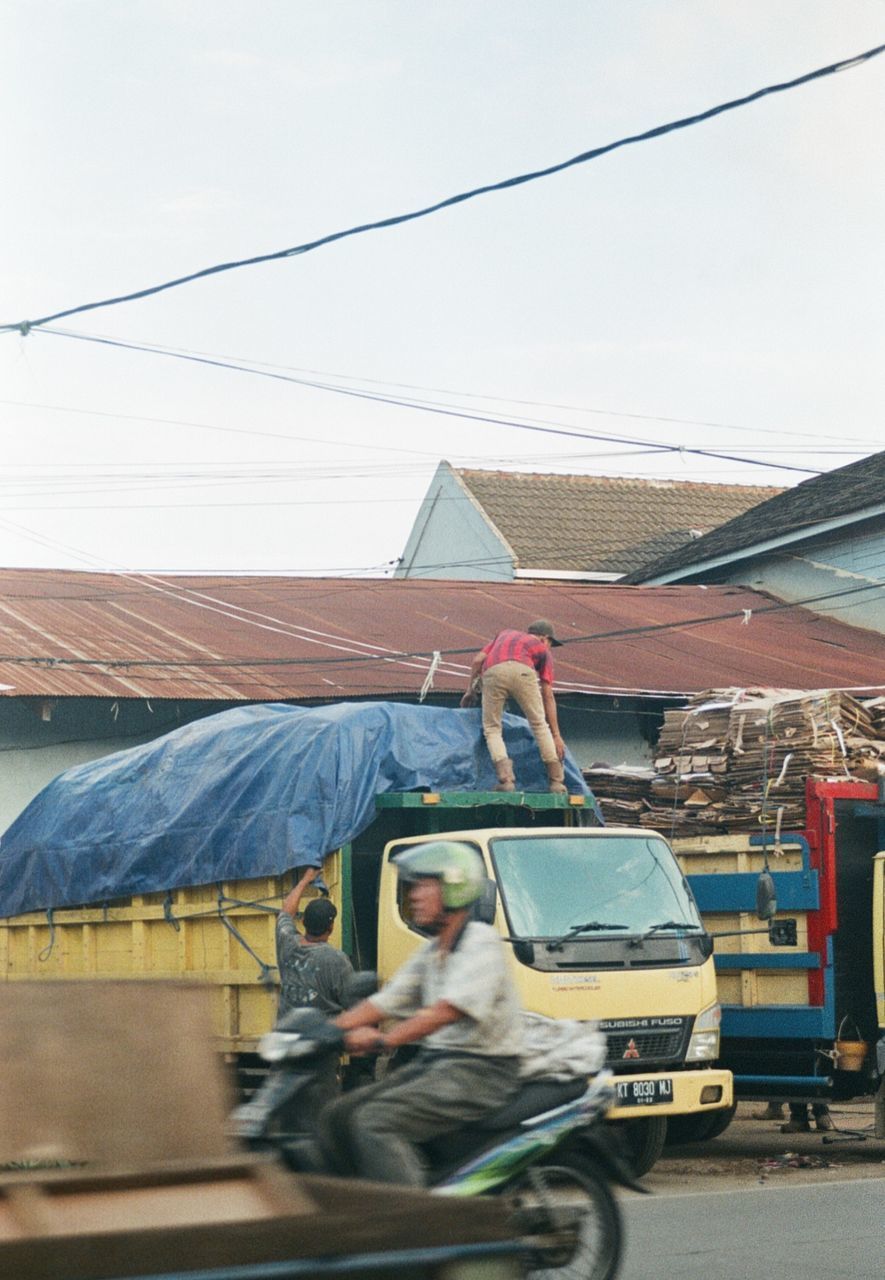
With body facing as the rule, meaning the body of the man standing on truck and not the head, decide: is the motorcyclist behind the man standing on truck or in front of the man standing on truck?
behind

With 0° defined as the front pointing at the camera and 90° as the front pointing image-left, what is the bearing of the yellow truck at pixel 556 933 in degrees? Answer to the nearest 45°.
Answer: approximately 315°

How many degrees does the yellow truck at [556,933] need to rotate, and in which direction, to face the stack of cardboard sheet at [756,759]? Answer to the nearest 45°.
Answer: approximately 90° to its left

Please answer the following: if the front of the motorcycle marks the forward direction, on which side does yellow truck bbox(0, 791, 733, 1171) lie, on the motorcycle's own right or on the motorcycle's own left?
on the motorcycle's own right

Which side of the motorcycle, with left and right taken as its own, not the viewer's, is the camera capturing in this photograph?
left

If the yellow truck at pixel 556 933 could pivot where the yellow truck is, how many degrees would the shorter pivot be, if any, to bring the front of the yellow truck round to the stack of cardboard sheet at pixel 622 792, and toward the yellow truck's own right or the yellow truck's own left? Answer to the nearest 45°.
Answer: approximately 135° to the yellow truck's own left

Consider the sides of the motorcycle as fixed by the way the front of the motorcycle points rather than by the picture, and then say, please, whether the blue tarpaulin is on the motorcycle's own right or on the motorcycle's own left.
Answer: on the motorcycle's own right

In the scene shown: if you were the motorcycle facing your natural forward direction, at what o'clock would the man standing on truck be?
The man standing on truck is roughly at 3 o'clock from the motorcycle.

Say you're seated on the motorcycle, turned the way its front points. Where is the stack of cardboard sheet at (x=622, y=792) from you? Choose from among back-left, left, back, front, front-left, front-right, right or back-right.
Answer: right

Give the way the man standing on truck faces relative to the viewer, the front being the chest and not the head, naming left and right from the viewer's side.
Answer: facing away from the viewer and to the right of the viewer
